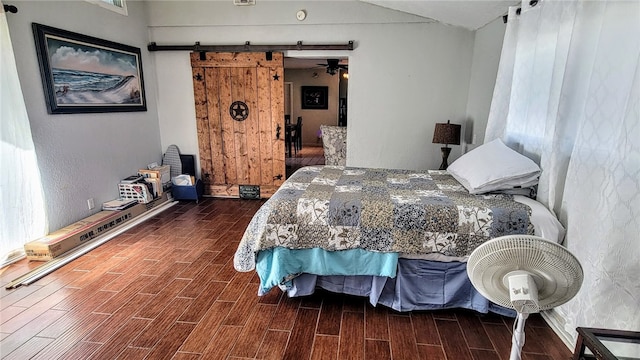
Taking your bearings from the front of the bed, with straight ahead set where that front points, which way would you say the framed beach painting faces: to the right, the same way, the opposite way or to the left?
the opposite way

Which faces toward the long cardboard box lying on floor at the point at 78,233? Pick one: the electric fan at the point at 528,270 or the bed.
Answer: the bed

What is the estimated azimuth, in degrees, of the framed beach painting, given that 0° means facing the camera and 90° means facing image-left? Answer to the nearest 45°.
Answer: approximately 315°

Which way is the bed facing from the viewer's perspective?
to the viewer's left

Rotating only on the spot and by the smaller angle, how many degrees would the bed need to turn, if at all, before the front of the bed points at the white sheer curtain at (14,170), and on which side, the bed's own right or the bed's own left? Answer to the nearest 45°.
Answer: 0° — it already faces it

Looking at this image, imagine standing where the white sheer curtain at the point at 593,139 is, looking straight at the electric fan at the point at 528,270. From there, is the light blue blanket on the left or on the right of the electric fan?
right

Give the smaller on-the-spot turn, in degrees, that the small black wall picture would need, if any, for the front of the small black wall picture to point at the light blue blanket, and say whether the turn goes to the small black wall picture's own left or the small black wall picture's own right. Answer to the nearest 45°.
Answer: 0° — it already faces it

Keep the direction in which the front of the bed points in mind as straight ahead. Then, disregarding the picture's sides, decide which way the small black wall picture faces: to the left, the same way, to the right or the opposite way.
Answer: to the left

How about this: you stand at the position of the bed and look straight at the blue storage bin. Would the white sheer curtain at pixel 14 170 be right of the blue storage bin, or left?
left

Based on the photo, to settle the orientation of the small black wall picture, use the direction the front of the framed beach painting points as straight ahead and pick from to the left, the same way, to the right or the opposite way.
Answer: to the right
